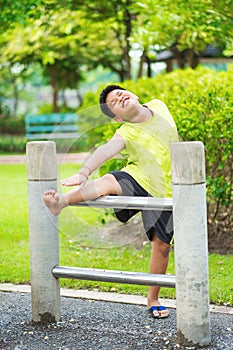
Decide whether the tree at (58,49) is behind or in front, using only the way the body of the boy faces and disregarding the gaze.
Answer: behind

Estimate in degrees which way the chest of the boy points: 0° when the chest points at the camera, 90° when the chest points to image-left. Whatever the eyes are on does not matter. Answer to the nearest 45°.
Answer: approximately 0°

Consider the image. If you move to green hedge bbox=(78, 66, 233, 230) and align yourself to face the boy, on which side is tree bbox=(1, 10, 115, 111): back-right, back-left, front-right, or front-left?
back-right

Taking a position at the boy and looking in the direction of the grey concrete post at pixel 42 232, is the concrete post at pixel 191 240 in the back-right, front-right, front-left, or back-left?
back-left

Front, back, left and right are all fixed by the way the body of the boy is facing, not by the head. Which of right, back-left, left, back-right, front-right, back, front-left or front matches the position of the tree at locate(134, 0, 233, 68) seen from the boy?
back

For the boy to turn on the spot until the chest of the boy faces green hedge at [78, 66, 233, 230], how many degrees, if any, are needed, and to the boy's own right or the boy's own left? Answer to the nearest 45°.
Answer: approximately 180°
